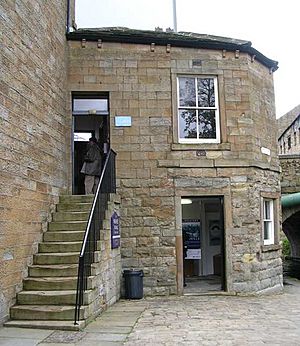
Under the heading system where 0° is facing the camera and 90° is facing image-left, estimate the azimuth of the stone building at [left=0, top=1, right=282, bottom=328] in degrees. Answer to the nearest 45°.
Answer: approximately 0°

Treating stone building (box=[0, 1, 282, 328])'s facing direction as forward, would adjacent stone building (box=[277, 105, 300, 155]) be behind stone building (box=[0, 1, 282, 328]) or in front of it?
behind
